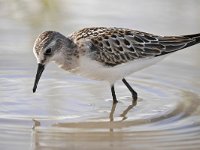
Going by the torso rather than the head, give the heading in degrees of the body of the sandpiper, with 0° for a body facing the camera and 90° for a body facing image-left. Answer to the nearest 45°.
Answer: approximately 90°
